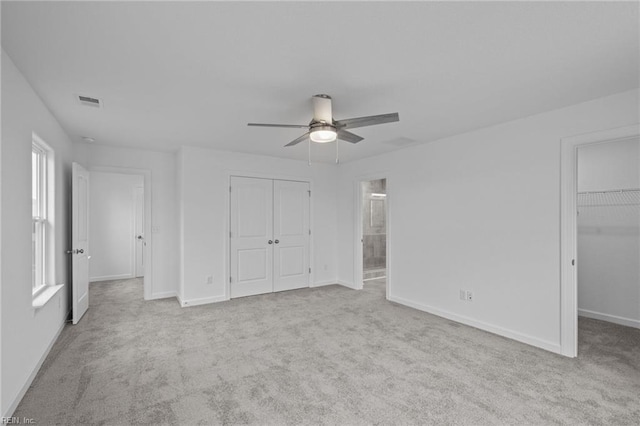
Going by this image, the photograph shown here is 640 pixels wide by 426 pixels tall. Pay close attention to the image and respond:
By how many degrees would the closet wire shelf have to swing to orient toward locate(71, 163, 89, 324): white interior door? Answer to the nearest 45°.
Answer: approximately 45° to its right

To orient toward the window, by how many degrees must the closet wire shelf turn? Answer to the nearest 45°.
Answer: approximately 45° to its right

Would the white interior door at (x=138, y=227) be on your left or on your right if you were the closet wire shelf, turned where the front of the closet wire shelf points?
on your right

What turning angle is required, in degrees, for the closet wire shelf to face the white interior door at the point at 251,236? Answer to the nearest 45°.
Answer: approximately 45° to its right
